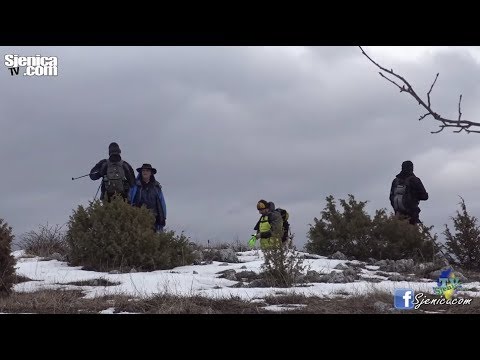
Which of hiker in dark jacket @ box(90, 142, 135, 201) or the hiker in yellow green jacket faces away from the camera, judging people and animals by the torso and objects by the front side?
the hiker in dark jacket

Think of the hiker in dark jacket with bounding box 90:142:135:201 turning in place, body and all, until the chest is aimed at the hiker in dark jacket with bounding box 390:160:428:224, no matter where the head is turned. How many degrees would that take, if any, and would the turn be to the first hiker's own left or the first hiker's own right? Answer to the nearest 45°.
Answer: approximately 90° to the first hiker's own right

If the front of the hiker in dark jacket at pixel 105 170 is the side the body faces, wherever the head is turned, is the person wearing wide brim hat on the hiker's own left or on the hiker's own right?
on the hiker's own right

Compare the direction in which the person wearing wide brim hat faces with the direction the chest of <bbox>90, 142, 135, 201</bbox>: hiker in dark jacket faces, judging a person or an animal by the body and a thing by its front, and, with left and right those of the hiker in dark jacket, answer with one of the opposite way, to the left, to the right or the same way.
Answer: the opposite way

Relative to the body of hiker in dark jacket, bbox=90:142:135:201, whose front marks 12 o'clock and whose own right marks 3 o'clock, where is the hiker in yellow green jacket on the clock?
The hiker in yellow green jacket is roughly at 3 o'clock from the hiker in dark jacket.

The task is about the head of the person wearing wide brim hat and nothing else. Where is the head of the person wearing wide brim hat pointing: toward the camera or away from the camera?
toward the camera

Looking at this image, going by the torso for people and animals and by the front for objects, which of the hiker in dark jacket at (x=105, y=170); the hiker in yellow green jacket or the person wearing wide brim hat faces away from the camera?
the hiker in dark jacket

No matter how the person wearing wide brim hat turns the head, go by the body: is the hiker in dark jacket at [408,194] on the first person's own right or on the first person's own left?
on the first person's own left

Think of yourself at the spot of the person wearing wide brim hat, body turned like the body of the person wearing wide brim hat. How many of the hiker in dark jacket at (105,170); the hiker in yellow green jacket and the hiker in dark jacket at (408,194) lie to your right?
1

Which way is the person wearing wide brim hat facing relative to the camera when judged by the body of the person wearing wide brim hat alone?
toward the camera

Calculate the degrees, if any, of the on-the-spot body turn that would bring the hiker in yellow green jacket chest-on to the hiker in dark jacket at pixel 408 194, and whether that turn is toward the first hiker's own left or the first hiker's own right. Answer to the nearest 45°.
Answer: approximately 135° to the first hiker's own left

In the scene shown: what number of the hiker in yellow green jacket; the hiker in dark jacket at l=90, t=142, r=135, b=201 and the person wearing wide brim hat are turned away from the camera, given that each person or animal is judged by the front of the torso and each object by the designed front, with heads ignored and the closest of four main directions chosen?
1

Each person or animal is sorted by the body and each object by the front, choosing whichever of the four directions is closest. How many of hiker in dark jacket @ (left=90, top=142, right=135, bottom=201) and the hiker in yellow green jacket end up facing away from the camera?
1

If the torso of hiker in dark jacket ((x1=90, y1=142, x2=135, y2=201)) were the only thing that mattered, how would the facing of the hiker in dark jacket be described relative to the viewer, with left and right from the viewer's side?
facing away from the viewer

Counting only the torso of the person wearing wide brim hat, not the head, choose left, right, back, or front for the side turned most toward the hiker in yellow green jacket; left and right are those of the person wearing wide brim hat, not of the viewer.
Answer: left

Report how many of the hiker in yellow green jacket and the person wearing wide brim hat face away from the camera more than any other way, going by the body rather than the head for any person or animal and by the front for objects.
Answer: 0
